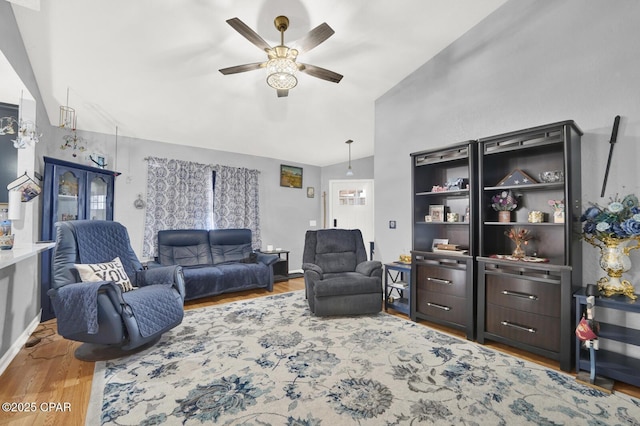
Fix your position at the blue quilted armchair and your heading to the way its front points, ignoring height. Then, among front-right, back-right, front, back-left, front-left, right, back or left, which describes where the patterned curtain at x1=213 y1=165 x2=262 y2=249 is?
left

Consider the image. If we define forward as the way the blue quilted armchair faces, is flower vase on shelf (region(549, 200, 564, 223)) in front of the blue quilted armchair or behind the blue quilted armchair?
in front

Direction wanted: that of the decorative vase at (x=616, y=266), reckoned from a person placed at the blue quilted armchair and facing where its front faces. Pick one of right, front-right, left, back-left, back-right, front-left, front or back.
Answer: front

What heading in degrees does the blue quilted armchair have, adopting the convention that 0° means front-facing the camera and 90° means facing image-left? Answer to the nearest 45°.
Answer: approximately 315°

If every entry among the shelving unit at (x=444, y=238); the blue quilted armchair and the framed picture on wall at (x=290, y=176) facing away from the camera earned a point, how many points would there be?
0

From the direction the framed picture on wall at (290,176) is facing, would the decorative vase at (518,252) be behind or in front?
in front

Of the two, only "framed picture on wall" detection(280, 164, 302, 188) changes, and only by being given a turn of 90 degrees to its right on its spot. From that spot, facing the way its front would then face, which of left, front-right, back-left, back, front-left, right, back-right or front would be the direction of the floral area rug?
front-left

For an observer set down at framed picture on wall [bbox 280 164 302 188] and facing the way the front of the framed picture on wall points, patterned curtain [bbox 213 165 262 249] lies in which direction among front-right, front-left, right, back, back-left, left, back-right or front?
right

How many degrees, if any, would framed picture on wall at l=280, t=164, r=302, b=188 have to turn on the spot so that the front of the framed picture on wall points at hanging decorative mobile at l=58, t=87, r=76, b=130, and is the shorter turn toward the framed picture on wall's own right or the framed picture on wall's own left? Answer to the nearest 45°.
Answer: approximately 90° to the framed picture on wall's own right

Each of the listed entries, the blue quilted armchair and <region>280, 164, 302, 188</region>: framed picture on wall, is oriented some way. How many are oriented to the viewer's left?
0

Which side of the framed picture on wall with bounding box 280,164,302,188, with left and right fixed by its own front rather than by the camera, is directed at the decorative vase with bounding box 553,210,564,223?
front

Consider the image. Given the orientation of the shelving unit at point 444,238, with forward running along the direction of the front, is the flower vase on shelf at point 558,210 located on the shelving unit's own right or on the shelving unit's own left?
on the shelving unit's own left

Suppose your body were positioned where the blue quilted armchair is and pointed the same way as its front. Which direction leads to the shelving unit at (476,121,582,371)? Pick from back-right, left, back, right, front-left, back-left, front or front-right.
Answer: front

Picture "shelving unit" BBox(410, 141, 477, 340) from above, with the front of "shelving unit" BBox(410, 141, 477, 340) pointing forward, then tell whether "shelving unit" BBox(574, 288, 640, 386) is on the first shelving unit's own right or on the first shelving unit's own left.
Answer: on the first shelving unit's own left
